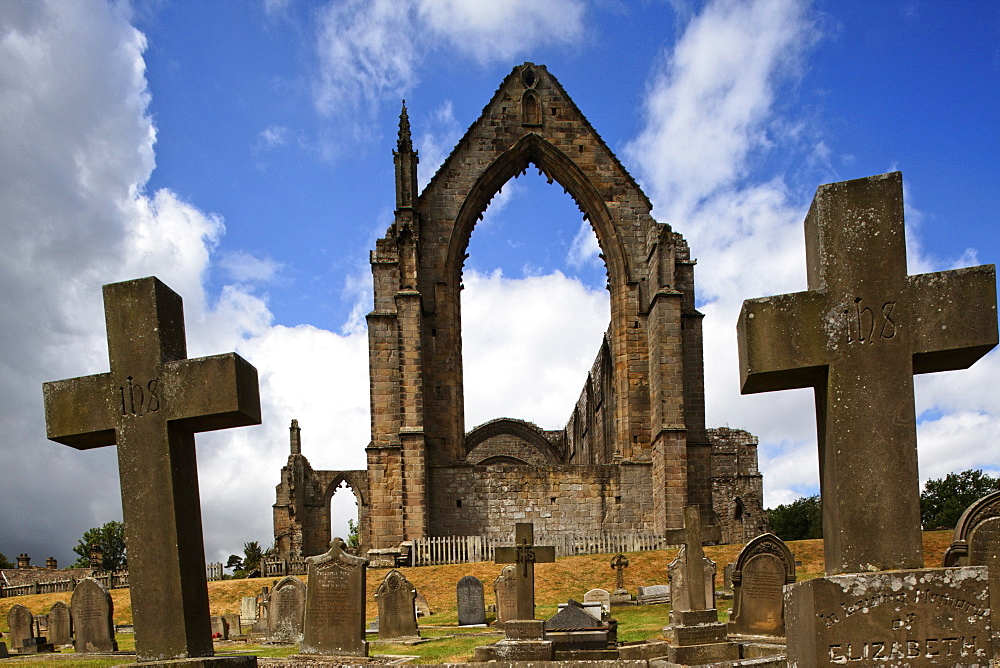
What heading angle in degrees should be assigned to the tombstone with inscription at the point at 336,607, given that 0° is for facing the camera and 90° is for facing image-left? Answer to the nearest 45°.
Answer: approximately 0°

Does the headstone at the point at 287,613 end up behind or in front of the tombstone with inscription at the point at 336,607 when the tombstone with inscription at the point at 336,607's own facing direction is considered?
behind
